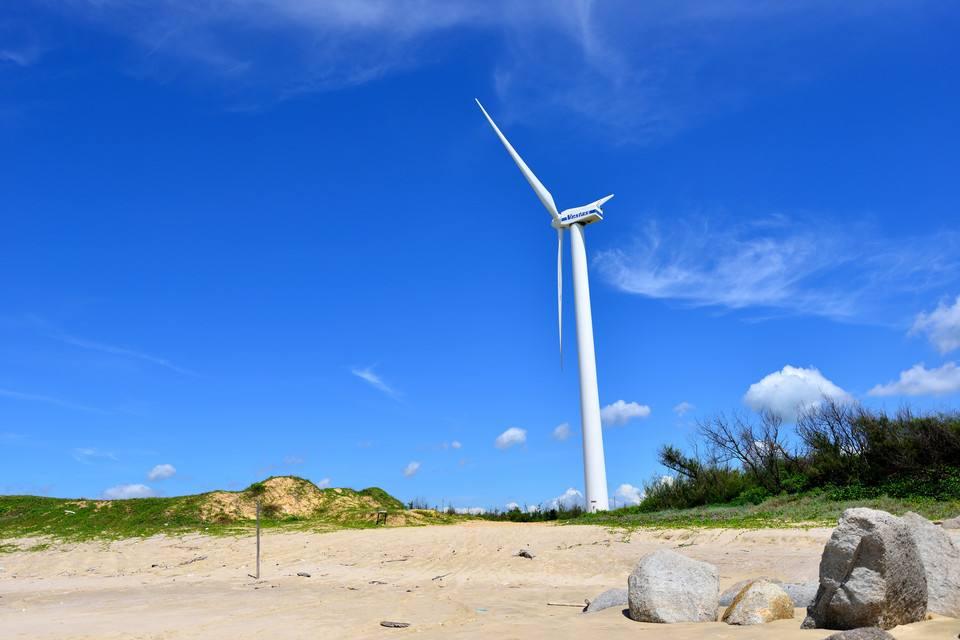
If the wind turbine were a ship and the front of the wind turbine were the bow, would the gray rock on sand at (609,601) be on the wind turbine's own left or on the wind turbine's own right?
on the wind turbine's own left

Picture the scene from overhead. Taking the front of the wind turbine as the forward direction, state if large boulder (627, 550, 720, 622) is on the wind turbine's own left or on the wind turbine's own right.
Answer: on the wind turbine's own left

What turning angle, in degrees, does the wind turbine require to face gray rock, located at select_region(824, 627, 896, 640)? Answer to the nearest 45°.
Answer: approximately 135° to its left

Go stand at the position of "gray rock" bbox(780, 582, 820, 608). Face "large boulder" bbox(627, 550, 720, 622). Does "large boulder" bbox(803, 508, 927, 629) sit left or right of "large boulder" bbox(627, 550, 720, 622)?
left

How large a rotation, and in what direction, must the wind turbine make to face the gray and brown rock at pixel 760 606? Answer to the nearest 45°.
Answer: approximately 135° to its left

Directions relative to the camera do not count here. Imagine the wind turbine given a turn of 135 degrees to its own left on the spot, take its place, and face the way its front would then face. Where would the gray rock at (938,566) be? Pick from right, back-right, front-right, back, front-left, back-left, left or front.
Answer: front

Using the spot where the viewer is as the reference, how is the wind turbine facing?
facing away from the viewer and to the left of the viewer

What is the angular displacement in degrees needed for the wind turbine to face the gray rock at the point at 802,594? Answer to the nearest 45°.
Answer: approximately 135° to its left

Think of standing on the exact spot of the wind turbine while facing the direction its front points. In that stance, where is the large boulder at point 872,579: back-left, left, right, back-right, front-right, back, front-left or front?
back-left

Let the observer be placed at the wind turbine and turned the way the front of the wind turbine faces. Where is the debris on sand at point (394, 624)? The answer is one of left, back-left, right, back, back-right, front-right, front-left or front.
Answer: back-left
